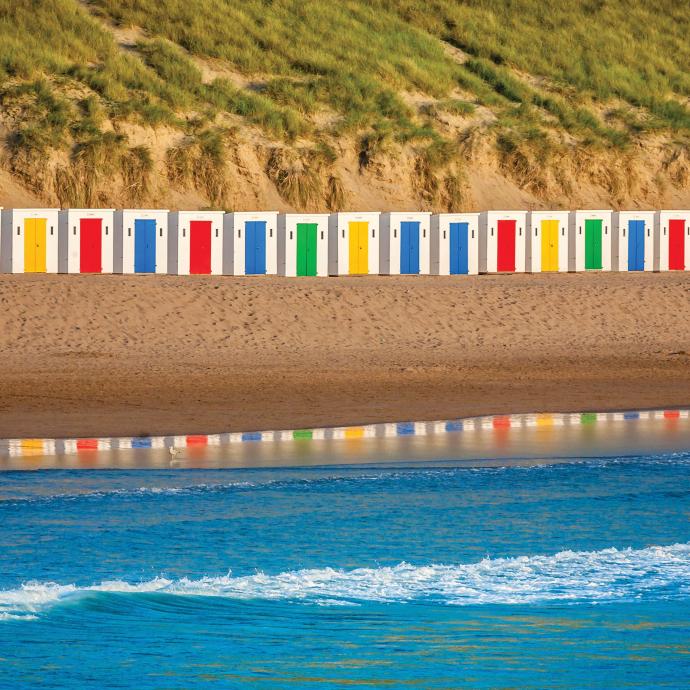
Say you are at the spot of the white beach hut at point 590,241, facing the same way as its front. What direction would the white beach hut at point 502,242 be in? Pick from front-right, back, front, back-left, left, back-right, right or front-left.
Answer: front-right

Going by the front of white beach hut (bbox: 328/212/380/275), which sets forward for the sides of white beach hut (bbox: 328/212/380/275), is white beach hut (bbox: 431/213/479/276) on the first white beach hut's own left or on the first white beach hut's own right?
on the first white beach hut's own left

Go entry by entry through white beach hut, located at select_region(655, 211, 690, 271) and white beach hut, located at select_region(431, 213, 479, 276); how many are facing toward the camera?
2

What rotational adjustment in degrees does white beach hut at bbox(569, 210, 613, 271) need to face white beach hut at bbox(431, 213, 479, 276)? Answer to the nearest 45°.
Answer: approximately 45° to its right

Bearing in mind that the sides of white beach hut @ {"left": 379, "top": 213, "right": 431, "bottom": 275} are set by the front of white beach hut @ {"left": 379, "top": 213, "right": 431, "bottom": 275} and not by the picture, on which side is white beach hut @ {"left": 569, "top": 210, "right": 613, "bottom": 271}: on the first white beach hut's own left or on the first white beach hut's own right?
on the first white beach hut's own left

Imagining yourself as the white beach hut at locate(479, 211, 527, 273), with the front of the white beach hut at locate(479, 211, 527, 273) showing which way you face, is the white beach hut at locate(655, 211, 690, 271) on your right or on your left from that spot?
on your left

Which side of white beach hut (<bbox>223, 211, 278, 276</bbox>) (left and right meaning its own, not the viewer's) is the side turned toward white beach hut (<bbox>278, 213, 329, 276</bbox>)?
left
